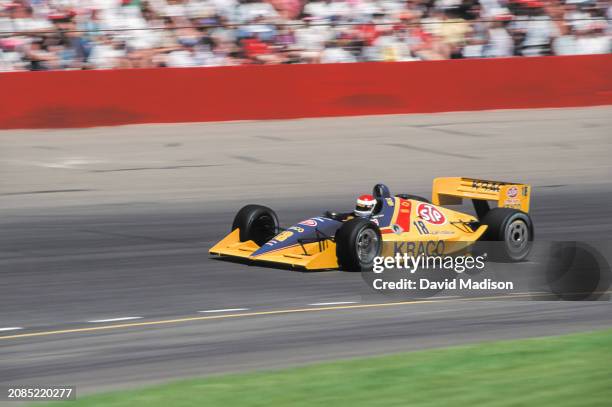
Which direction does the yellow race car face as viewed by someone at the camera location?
facing the viewer and to the left of the viewer

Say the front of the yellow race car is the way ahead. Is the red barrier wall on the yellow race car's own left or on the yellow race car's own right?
on the yellow race car's own right
